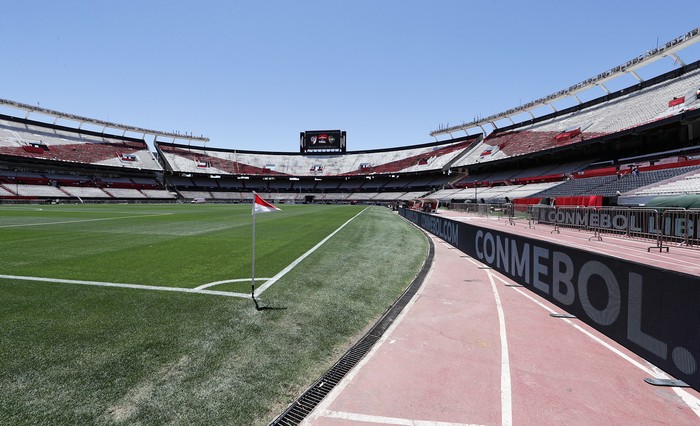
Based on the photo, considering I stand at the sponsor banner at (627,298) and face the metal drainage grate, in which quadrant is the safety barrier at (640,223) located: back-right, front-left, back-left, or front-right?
back-right

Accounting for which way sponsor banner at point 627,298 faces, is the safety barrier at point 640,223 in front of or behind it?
behind

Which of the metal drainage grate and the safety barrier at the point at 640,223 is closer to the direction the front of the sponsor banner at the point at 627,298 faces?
the metal drainage grate

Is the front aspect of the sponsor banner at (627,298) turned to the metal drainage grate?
yes

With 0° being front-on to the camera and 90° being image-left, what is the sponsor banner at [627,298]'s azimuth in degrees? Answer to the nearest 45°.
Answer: approximately 45°
